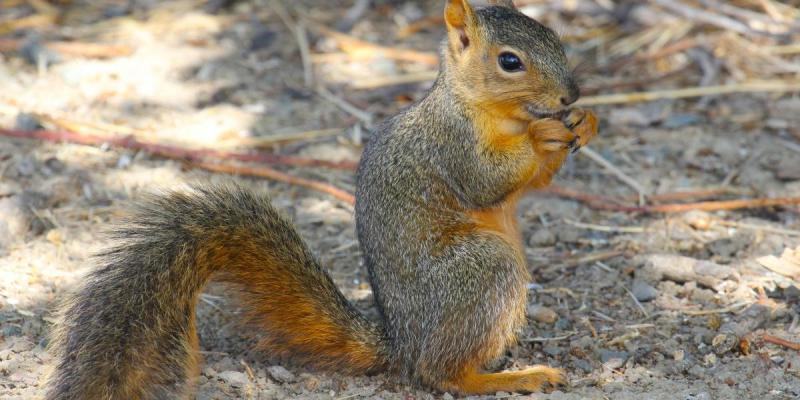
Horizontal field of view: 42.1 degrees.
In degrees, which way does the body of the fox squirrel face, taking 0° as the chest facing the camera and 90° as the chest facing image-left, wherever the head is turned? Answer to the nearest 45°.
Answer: approximately 270°

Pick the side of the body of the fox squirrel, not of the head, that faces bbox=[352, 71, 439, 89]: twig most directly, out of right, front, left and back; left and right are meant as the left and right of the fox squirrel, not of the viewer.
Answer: left

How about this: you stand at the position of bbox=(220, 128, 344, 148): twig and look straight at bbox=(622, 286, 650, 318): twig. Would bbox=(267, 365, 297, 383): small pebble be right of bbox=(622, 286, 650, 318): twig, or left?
right

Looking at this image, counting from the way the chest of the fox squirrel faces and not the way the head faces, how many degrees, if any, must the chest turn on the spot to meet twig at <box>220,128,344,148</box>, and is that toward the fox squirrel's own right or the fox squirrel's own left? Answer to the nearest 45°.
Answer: approximately 90° to the fox squirrel's own left

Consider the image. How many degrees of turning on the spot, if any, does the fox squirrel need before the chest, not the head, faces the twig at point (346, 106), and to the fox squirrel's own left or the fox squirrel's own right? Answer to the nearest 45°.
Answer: approximately 90° to the fox squirrel's own left

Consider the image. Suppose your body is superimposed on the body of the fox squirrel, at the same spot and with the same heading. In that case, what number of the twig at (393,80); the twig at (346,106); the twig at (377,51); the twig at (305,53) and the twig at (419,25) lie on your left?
5

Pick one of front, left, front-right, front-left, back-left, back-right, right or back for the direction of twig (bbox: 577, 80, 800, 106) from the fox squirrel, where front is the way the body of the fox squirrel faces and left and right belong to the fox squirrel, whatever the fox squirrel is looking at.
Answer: front-left

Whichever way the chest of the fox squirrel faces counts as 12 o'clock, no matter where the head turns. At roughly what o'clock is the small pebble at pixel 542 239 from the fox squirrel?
The small pebble is roughly at 10 o'clock from the fox squirrel.

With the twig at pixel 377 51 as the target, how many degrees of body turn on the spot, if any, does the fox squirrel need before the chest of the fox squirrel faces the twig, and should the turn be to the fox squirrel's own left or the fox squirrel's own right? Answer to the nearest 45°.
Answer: approximately 90° to the fox squirrel's own left

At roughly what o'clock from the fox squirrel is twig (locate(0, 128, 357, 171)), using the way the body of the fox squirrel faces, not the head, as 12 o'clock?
The twig is roughly at 8 o'clock from the fox squirrel.

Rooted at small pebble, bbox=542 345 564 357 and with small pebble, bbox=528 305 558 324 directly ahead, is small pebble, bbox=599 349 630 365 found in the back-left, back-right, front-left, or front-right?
back-right

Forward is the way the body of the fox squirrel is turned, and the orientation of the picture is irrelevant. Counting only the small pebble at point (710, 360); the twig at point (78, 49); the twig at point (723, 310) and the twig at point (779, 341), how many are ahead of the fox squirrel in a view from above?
3

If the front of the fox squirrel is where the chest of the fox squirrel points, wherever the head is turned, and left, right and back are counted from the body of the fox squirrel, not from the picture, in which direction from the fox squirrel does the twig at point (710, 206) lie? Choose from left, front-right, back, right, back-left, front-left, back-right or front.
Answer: front-left

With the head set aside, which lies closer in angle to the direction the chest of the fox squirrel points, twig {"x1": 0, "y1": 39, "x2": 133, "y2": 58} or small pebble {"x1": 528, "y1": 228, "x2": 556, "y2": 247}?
the small pebble

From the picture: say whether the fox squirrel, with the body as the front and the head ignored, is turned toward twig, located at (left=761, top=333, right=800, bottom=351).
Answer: yes
